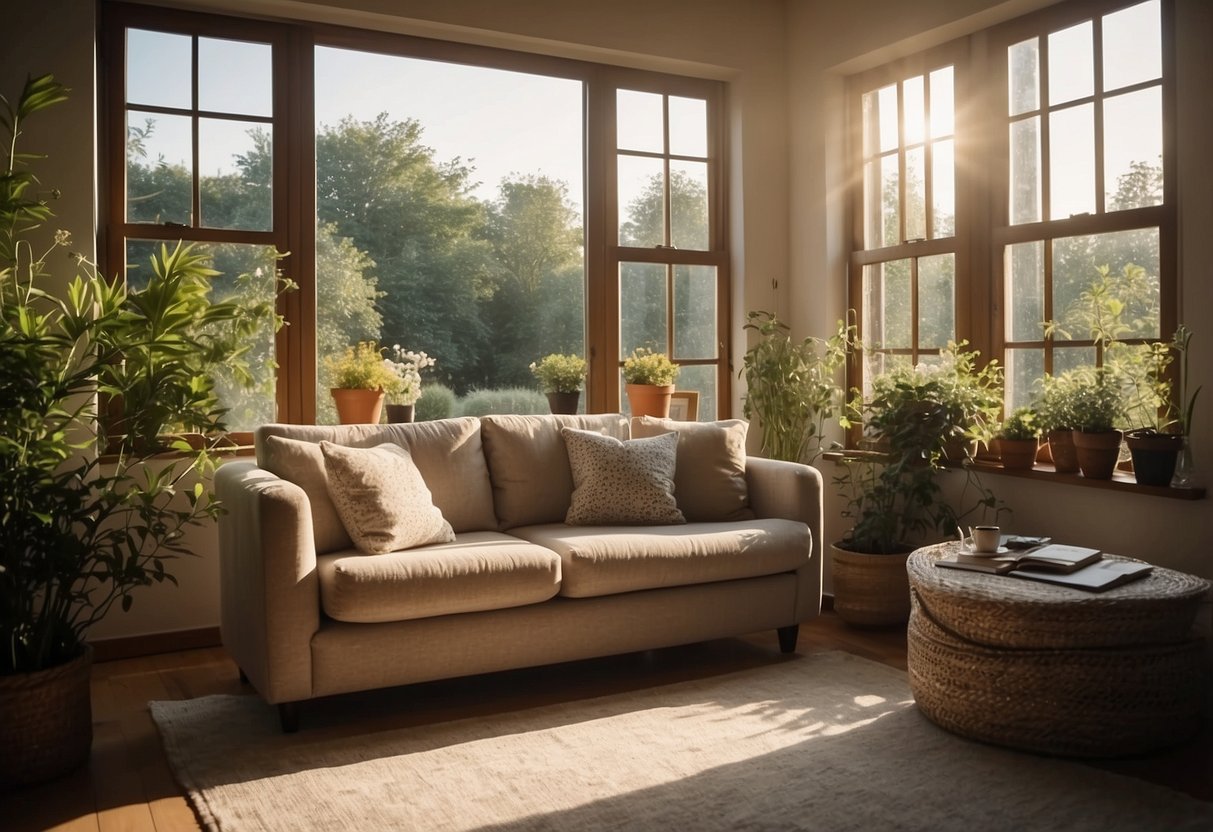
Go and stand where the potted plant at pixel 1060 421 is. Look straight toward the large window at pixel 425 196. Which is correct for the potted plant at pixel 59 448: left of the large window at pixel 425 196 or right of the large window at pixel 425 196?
left

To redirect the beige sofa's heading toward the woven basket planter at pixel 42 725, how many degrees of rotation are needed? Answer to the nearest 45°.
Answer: approximately 90° to its right

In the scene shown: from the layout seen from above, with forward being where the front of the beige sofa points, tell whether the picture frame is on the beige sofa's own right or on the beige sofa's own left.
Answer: on the beige sofa's own left

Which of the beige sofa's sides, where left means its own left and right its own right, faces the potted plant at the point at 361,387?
back

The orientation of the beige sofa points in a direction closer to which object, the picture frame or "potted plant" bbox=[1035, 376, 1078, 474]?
the potted plant

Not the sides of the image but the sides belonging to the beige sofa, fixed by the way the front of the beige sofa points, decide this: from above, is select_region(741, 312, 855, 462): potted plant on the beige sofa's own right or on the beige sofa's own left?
on the beige sofa's own left

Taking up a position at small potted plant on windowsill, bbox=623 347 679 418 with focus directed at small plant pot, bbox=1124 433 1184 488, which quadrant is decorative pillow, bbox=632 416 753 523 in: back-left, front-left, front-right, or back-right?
front-right

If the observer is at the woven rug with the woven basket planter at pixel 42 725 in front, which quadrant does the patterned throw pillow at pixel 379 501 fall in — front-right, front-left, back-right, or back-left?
front-right

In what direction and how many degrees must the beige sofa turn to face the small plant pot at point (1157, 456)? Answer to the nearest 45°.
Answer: approximately 45° to its left

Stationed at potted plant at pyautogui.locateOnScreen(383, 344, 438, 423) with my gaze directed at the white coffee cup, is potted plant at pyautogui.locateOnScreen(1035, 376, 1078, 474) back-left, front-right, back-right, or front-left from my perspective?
front-left
